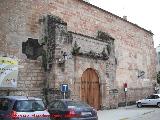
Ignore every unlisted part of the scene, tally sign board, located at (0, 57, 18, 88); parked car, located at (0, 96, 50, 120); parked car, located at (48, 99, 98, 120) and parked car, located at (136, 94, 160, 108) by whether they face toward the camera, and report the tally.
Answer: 1

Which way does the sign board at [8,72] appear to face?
toward the camera

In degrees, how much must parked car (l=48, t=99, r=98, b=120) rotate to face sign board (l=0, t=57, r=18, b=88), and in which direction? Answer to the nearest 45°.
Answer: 0° — it already faces it

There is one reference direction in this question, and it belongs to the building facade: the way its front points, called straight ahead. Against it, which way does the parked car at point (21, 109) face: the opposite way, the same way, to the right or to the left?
the opposite way

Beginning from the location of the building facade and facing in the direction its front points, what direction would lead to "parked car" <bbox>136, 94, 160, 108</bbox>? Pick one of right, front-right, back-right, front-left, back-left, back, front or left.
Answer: left

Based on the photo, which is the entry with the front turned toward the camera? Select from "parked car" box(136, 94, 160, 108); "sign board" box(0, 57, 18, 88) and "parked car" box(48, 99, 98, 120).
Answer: the sign board

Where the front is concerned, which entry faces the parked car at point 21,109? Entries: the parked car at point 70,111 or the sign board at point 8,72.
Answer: the sign board

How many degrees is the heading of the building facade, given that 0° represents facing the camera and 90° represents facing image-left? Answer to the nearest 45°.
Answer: approximately 315°

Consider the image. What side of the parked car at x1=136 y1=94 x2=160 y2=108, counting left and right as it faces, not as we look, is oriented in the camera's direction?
left

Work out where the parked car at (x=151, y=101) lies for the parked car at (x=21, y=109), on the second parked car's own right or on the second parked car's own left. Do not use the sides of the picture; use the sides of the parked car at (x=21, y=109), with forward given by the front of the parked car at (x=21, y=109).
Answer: on the second parked car's own right
